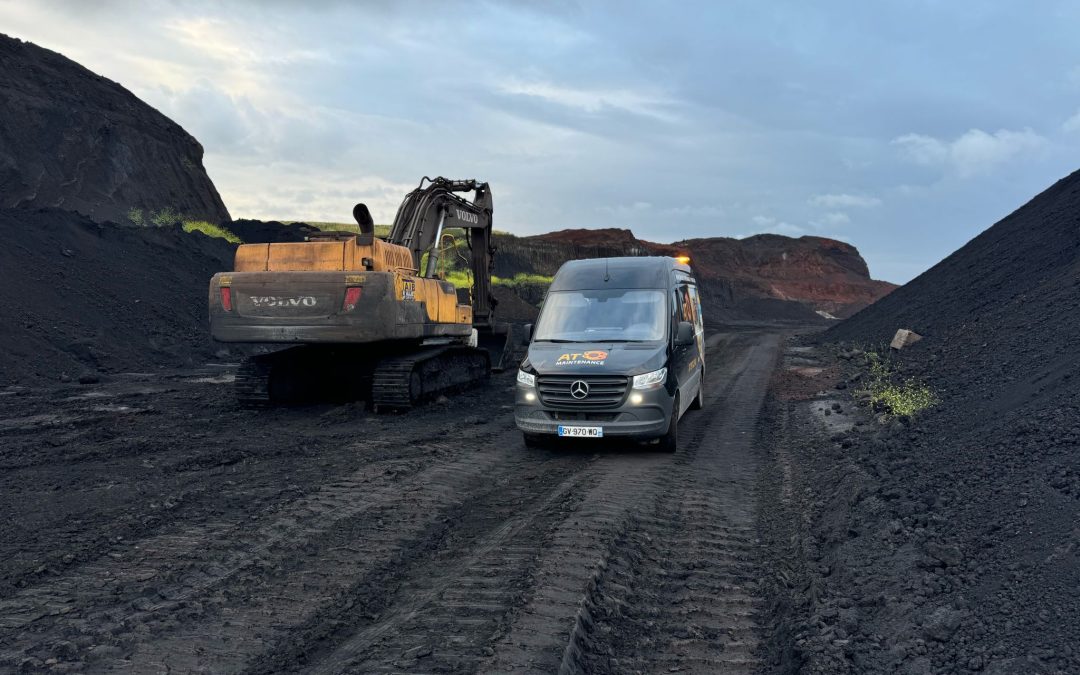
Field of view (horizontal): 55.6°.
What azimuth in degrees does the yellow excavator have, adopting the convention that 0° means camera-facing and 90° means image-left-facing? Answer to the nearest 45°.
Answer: approximately 225°

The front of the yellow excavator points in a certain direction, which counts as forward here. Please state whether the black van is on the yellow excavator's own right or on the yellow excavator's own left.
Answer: on the yellow excavator's own right

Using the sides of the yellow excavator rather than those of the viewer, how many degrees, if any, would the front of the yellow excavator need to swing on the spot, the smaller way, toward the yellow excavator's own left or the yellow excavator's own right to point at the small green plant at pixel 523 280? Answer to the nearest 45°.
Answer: approximately 45° to the yellow excavator's own left

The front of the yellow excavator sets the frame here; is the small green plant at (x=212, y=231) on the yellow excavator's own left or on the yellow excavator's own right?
on the yellow excavator's own left

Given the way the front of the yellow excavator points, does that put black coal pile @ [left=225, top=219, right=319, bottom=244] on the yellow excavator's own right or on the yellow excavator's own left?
on the yellow excavator's own left

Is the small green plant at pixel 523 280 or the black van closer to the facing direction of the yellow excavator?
the small green plant

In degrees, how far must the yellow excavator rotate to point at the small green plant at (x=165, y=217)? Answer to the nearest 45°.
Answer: approximately 45° to its left
